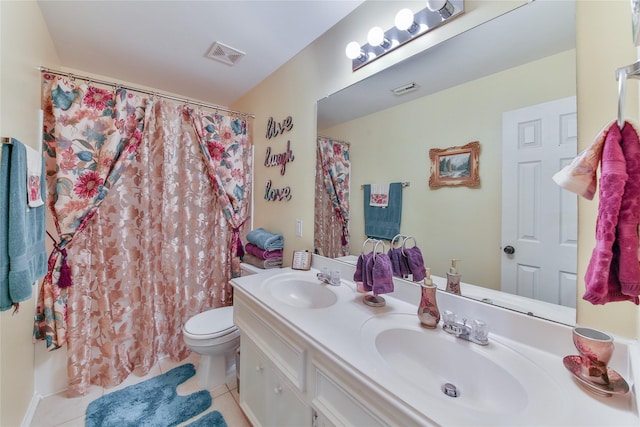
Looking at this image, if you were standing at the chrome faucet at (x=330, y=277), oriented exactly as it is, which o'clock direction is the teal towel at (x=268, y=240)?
The teal towel is roughly at 3 o'clock from the chrome faucet.

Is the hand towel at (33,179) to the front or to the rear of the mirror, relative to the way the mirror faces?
to the front

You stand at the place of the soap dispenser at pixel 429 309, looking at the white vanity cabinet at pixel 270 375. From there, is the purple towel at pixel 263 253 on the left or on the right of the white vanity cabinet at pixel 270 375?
right

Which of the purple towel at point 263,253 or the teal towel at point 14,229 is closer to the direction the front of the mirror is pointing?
the teal towel

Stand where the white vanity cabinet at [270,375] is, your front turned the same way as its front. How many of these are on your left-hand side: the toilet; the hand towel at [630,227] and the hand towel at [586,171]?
2

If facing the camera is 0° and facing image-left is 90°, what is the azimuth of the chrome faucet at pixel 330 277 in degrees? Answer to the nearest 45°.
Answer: approximately 45°

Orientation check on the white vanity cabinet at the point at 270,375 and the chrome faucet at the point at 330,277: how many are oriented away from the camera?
0

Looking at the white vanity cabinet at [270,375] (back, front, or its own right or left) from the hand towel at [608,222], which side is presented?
left

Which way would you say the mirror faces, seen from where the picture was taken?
facing the viewer and to the left of the viewer

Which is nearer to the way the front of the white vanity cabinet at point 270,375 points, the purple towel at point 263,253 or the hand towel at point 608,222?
the hand towel

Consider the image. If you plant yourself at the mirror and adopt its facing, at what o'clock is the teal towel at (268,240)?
The teal towel is roughly at 2 o'clock from the mirror.
